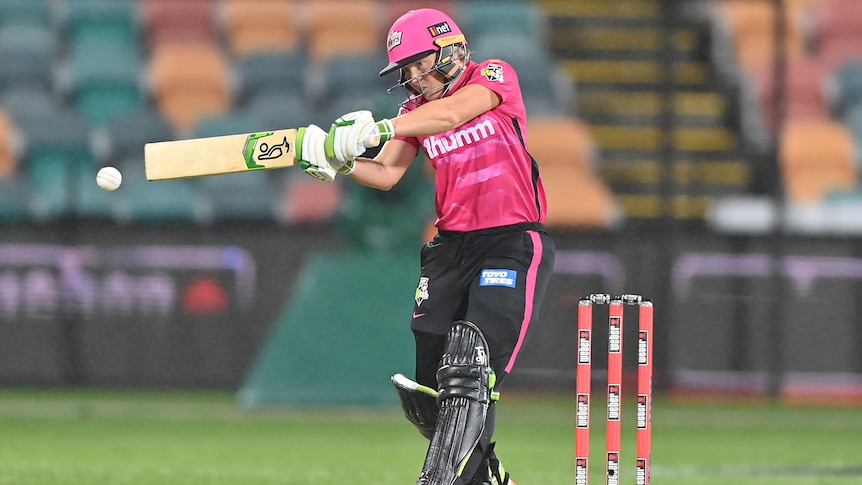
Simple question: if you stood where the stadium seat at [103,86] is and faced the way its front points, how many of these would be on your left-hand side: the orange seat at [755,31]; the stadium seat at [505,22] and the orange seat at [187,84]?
3

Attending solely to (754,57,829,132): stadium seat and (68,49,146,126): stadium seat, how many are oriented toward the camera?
2

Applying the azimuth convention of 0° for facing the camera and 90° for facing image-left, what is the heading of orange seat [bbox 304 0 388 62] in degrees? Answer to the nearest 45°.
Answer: approximately 0°

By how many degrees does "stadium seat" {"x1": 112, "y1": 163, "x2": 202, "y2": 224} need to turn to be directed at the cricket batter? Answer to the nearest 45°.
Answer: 0° — it already faces them

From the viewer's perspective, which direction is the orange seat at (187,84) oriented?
toward the camera

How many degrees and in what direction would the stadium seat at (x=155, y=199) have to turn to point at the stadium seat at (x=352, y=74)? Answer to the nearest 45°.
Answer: approximately 90° to its left

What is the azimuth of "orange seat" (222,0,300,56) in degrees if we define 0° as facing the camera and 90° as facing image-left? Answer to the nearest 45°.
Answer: approximately 0°

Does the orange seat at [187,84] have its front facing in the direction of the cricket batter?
yes

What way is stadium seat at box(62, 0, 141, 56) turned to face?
toward the camera

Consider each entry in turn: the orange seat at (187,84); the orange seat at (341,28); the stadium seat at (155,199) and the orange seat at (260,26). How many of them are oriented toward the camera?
4

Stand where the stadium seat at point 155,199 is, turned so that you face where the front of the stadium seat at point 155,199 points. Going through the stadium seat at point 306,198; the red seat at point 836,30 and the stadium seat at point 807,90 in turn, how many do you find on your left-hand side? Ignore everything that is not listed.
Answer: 3

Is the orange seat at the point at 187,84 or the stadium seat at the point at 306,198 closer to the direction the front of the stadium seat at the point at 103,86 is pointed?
the stadium seat

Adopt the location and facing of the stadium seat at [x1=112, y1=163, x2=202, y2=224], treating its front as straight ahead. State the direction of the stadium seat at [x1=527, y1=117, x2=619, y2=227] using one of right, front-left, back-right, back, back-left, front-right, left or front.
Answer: left

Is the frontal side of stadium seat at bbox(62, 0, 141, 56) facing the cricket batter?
yes

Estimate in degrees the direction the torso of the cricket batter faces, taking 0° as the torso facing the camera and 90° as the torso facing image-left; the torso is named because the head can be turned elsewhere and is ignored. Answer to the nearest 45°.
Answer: approximately 45°

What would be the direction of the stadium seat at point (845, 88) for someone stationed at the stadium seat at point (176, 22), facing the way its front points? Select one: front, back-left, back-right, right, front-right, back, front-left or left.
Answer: left
